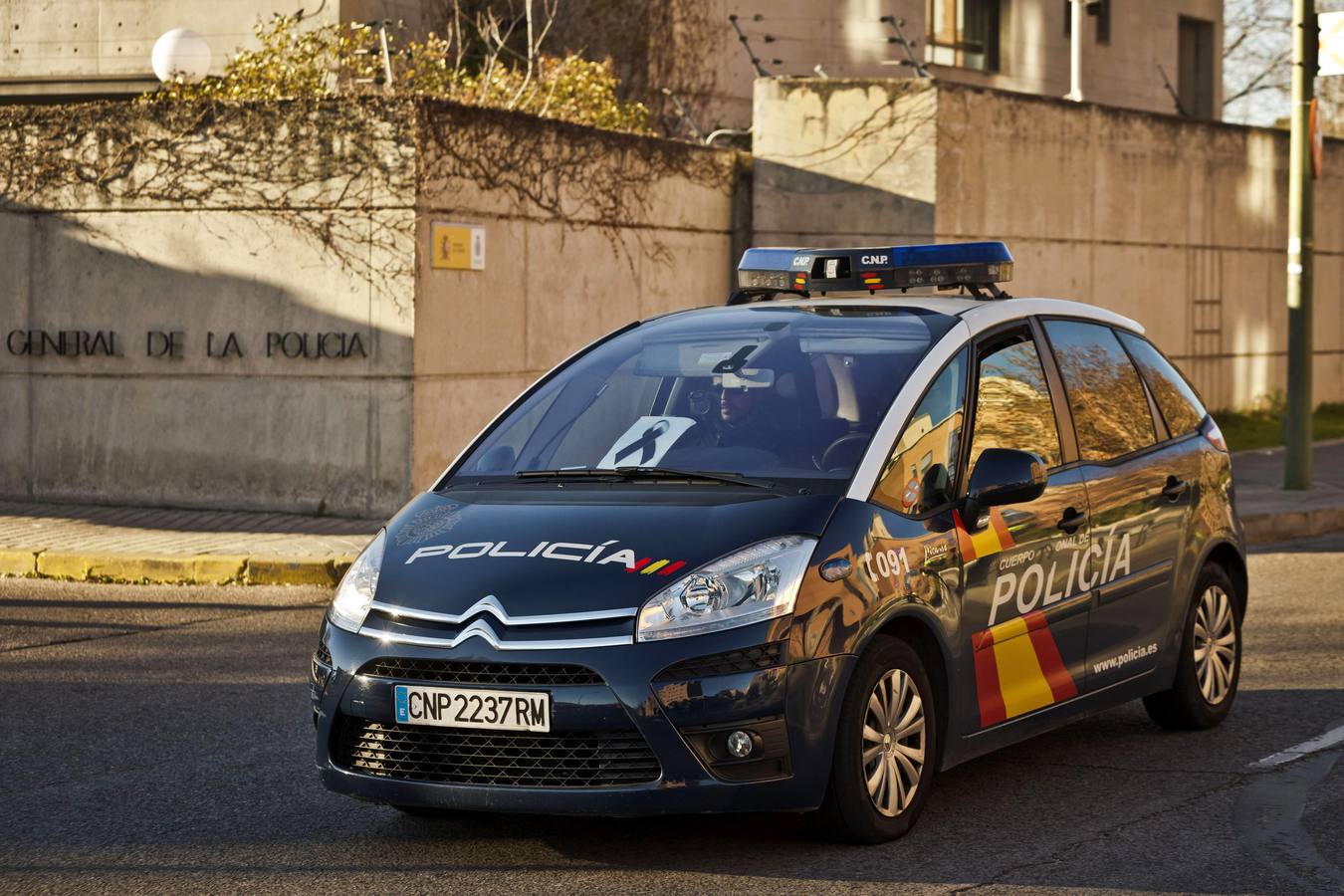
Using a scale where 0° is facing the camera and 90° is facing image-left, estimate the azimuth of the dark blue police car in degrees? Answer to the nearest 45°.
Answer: approximately 45°

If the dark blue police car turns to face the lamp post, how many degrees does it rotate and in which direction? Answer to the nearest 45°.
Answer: approximately 135° to its right

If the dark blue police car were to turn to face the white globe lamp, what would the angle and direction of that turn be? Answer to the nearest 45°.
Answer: approximately 90° to its right
